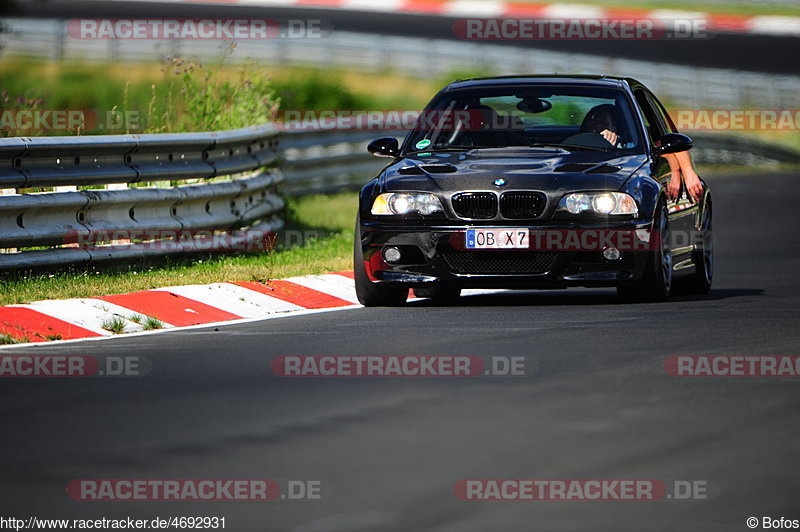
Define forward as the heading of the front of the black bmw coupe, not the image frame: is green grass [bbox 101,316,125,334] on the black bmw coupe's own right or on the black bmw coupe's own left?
on the black bmw coupe's own right

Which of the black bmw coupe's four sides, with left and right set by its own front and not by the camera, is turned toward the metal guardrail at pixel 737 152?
back

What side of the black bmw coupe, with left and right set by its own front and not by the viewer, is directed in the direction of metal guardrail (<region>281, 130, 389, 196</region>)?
back

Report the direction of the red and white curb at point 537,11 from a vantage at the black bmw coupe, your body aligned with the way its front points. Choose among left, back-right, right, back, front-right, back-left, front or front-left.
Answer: back

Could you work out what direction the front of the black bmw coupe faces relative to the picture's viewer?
facing the viewer

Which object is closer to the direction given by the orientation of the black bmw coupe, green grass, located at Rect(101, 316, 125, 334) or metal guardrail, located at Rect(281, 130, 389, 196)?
the green grass

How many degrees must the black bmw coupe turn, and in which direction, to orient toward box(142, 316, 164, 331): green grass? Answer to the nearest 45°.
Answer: approximately 45° to its right
